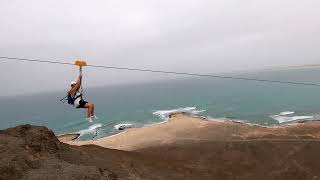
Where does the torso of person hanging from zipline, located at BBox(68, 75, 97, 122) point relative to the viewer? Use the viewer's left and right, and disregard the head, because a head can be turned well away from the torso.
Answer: facing to the right of the viewer
